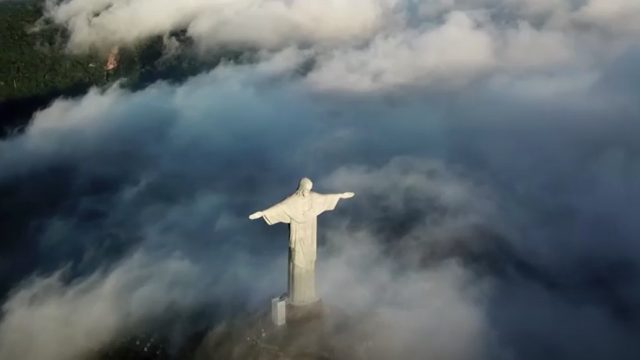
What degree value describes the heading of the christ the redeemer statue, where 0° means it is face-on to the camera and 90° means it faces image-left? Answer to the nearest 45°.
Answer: approximately 315°
